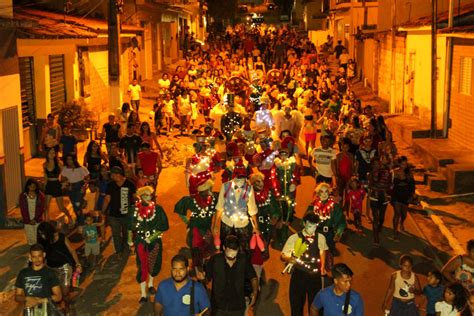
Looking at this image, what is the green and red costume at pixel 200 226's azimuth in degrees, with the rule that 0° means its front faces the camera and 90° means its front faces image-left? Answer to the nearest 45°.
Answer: approximately 0°

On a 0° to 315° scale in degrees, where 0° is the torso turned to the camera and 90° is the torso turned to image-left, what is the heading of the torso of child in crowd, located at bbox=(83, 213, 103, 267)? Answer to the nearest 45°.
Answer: approximately 0°

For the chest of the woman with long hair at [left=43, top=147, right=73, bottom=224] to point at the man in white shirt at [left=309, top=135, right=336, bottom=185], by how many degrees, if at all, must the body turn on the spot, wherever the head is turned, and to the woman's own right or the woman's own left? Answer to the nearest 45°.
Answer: approximately 90° to the woman's own left

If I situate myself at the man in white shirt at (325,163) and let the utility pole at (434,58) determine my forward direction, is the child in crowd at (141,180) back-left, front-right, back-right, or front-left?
back-left

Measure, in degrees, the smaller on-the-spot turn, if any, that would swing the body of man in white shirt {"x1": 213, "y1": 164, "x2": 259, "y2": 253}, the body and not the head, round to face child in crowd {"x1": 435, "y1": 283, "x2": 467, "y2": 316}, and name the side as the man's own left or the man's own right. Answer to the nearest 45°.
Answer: approximately 45° to the man's own left
